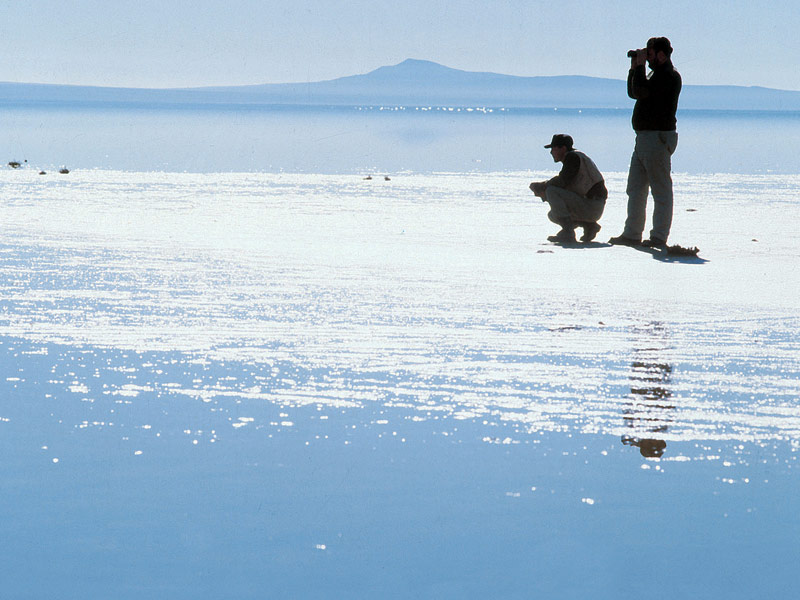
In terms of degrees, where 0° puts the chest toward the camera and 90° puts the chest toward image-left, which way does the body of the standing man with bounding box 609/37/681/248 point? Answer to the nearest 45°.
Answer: approximately 90°

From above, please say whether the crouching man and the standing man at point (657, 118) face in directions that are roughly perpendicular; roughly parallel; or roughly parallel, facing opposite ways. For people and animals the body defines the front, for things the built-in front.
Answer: roughly parallel

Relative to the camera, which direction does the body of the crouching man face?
to the viewer's left

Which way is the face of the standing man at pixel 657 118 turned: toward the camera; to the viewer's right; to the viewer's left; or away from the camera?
to the viewer's left

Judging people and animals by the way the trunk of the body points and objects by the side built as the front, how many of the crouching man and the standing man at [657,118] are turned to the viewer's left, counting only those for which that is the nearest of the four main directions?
2

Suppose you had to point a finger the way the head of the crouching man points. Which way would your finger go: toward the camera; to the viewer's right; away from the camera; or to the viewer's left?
to the viewer's left
